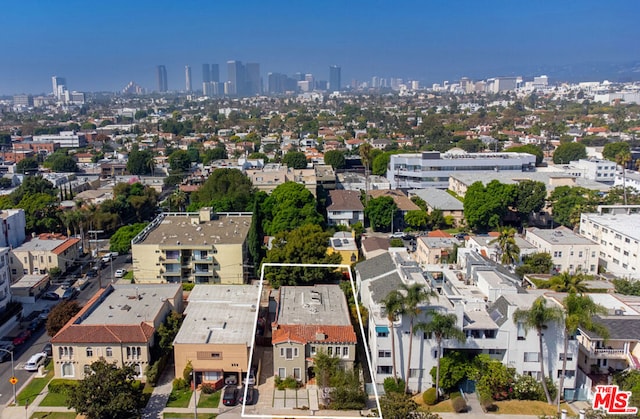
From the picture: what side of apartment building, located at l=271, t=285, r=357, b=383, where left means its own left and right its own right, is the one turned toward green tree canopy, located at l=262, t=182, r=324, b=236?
back

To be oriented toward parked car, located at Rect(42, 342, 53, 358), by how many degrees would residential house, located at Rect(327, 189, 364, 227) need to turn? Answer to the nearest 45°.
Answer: approximately 45° to its right

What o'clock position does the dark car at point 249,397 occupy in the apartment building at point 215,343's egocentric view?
The dark car is roughly at 11 o'clock from the apartment building.

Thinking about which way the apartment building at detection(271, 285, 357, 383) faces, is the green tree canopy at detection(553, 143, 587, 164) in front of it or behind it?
behind

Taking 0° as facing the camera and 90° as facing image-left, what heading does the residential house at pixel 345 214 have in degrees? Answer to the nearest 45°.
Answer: approximately 0°

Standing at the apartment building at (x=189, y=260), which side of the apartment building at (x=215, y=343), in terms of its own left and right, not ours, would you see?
back

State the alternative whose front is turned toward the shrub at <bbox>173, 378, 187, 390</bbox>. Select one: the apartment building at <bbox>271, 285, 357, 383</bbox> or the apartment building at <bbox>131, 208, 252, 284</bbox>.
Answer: the apartment building at <bbox>131, 208, 252, 284</bbox>

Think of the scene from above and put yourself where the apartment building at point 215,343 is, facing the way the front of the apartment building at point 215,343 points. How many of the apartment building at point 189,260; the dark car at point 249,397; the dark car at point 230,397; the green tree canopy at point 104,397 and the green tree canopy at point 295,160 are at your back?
2

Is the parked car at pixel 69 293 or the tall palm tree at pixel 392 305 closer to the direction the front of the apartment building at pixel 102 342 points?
the tall palm tree

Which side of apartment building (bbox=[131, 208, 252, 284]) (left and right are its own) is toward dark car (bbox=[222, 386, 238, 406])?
front

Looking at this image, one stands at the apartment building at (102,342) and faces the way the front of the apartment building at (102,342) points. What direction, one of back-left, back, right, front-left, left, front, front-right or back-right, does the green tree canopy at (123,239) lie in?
back

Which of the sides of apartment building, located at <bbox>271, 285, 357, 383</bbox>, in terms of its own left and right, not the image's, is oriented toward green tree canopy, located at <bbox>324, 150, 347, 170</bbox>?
back

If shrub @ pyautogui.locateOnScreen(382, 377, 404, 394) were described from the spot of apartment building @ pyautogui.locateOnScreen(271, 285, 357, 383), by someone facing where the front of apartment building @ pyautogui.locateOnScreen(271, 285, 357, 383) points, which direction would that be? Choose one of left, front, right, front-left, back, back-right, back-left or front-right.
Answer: left

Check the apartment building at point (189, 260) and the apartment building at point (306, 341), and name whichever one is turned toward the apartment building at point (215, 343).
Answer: the apartment building at point (189, 260)

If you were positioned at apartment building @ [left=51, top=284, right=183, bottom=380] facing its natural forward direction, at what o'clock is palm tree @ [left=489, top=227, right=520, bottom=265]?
The palm tree is roughly at 9 o'clock from the apartment building.
